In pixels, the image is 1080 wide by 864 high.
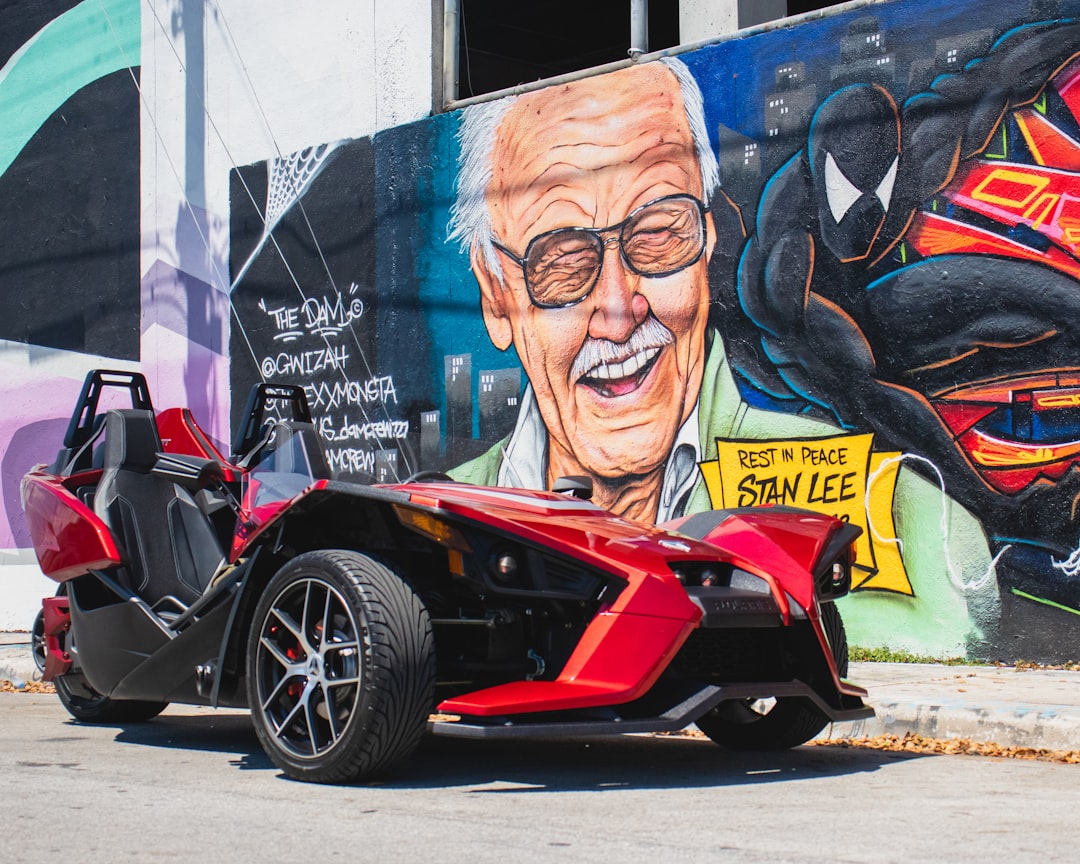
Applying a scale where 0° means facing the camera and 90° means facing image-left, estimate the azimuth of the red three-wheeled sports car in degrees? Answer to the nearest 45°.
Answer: approximately 315°
